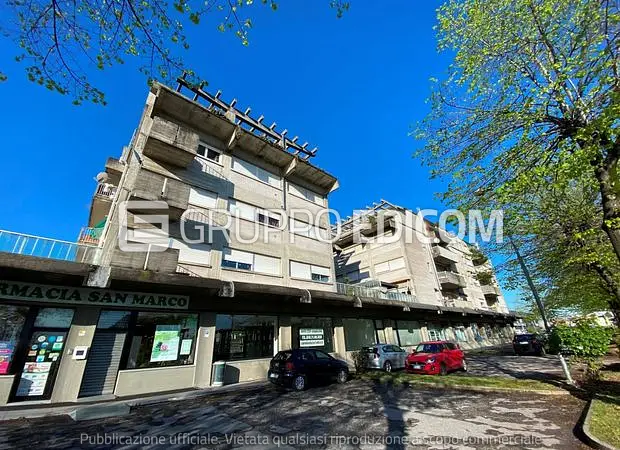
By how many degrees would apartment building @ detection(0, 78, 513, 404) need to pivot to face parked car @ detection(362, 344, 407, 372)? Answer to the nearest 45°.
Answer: approximately 45° to its left

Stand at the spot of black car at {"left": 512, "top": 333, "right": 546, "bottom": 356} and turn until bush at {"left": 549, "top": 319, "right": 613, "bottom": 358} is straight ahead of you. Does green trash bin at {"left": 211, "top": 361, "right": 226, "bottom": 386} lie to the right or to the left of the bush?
right

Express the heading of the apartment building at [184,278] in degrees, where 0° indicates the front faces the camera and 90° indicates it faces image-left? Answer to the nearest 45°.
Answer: approximately 315°

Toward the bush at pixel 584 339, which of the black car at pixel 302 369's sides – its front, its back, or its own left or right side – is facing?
front

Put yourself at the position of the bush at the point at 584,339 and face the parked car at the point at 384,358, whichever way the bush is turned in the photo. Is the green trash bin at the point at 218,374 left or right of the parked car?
left

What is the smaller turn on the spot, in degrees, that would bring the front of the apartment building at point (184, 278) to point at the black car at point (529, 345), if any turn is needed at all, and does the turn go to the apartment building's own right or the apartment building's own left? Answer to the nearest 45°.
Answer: approximately 45° to the apartment building's own left

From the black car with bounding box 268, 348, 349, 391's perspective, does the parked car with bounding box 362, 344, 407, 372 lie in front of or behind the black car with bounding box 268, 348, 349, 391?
in front

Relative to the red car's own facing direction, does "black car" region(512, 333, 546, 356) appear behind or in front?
behind

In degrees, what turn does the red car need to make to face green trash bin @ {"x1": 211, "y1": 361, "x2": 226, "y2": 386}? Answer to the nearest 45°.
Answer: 0° — it already faces it
